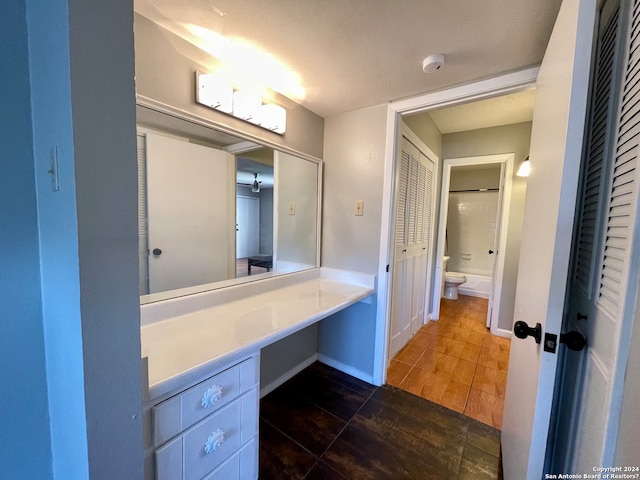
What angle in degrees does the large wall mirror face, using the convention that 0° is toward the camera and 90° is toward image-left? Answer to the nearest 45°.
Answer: approximately 315°

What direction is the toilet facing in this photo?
to the viewer's right

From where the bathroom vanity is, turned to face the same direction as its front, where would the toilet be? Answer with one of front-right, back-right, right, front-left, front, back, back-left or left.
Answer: left

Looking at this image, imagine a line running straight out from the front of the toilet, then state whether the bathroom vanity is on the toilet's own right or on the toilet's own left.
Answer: on the toilet's own right

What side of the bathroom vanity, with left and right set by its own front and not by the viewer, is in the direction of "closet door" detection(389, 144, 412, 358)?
left

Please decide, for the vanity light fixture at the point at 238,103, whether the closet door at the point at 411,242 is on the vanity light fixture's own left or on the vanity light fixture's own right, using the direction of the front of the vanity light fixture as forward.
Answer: on the vanity light fixture's own left

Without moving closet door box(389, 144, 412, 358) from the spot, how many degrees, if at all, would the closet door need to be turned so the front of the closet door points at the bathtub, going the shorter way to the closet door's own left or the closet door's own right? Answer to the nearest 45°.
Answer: approximately 45° to the closet door's own left

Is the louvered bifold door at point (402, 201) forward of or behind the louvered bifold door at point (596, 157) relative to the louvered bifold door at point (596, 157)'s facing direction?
forward

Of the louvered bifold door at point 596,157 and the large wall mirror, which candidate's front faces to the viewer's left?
the louvered bifold door

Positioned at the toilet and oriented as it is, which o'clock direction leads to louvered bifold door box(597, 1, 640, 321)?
The louvered bifold door is roughly at 3 o'clock from the toilet.
